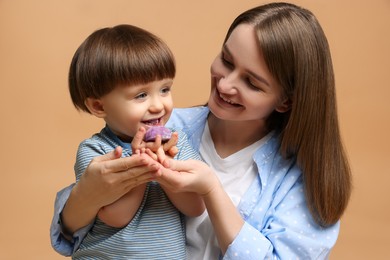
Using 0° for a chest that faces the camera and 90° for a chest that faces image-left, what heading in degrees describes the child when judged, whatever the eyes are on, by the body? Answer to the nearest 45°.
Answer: approximately 315°

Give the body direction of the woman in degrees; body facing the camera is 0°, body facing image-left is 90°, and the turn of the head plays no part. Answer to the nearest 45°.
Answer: approximately 45°
